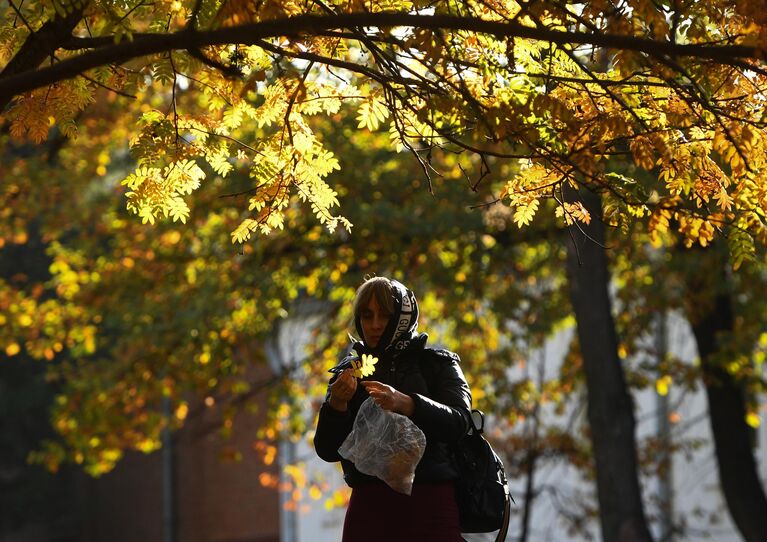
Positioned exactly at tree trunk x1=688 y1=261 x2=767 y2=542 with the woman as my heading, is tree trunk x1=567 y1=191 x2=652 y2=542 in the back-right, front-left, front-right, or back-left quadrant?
front-right

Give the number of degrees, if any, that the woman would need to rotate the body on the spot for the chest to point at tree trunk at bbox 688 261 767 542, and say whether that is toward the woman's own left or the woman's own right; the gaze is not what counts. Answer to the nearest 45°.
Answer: approximately 180°

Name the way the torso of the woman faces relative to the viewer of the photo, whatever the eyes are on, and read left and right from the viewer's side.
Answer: facing the viewer and to the left of the viewer

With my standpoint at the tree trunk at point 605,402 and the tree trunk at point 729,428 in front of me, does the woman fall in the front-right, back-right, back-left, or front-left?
back-right

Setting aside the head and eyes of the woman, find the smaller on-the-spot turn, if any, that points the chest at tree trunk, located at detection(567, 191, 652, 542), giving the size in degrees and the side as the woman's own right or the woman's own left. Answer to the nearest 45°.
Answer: approximately 135° to the woman's own right

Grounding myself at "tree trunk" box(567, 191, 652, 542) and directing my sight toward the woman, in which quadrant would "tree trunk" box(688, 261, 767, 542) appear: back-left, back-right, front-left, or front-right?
back-left

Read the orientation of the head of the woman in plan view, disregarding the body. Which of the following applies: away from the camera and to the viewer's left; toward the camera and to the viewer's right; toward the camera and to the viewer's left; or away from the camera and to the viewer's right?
toward the camera and to the viewer's left
